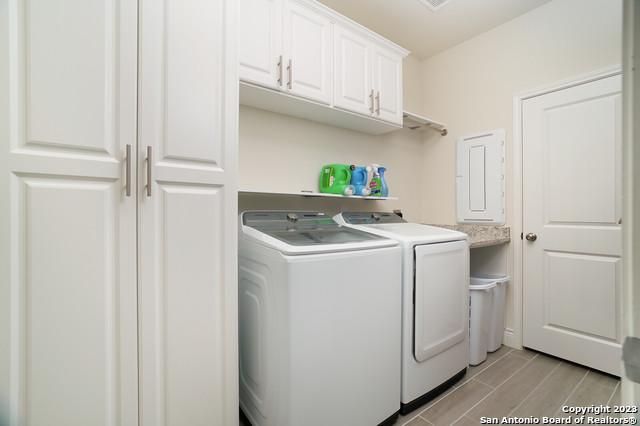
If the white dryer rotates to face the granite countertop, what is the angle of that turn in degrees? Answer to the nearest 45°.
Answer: approximately 90° to its left

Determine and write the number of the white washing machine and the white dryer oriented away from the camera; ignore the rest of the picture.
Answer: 0

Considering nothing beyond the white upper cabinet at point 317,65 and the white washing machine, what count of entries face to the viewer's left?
0

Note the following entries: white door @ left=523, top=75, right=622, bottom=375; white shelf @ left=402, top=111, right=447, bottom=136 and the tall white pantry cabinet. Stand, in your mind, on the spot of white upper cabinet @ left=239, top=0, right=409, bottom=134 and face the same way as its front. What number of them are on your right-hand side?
1

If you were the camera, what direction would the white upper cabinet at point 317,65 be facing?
facing the viewer and to the right of the viewer

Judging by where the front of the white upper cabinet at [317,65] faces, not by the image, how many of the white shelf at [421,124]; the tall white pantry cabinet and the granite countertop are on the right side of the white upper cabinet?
1

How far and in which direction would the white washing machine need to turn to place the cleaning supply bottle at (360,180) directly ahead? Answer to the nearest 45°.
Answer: approximately 135° to its left

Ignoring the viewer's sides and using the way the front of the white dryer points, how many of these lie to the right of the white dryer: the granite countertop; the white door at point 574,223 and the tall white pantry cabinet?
1

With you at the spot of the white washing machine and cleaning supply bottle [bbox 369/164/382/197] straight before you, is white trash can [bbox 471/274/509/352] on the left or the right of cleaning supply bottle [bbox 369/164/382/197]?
right

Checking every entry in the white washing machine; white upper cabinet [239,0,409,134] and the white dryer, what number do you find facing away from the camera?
0
